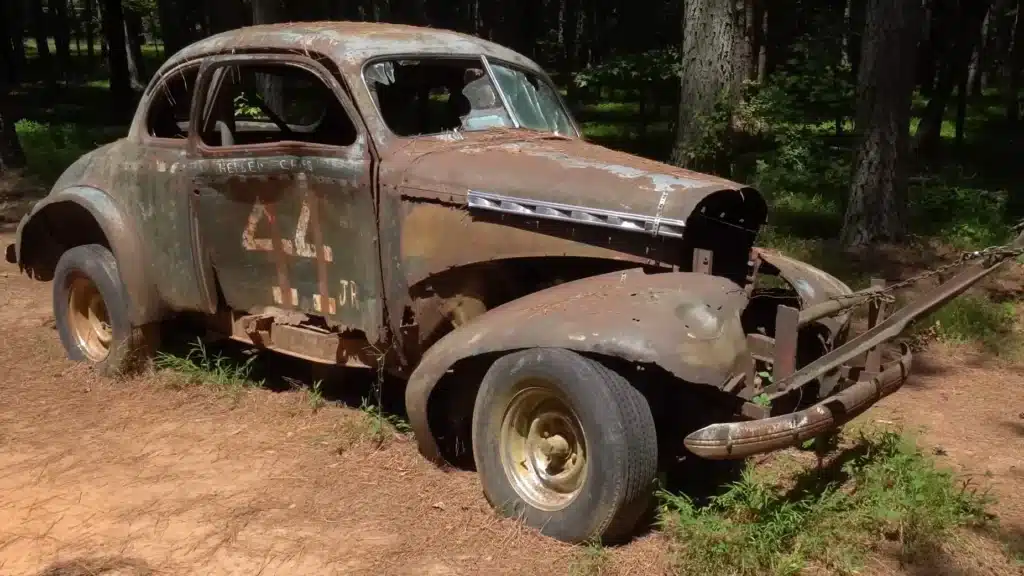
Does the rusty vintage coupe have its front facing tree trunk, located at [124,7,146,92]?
no

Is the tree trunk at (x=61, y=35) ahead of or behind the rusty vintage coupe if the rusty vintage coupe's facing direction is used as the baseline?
behind

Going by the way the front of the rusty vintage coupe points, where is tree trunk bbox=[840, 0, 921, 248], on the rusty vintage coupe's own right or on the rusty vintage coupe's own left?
on the rusty vintage coupe's own left

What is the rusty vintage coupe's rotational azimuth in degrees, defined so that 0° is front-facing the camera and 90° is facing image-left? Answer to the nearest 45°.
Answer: approximately 315°

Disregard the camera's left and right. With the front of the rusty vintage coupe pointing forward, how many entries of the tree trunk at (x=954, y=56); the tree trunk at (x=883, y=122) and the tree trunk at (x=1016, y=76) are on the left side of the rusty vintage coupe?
3

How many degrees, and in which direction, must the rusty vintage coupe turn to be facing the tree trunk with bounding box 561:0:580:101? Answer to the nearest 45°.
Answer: approximately 135° to its left

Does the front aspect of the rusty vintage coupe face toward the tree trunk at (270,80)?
no

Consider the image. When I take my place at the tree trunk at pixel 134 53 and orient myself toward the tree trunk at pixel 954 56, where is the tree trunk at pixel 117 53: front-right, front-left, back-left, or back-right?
front-right

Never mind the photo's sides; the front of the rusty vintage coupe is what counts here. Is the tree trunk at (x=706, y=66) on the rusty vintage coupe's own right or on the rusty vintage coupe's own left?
on the rusty vintage coupe's own left

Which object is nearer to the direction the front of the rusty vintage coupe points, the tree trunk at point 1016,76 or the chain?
the chain

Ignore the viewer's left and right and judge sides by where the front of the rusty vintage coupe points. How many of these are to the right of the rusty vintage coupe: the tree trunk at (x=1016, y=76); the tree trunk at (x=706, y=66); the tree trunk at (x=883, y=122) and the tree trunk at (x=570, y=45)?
0

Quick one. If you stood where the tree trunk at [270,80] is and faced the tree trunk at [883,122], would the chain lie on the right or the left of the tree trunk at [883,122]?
right

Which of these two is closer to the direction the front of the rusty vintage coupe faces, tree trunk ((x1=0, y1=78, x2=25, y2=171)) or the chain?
the chain
